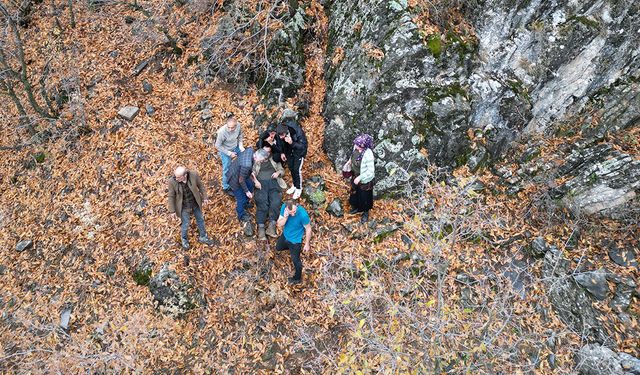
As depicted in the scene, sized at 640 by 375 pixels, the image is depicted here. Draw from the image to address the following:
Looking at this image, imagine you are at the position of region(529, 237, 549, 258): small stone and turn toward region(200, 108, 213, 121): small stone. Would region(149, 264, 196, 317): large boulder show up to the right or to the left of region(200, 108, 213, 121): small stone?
left

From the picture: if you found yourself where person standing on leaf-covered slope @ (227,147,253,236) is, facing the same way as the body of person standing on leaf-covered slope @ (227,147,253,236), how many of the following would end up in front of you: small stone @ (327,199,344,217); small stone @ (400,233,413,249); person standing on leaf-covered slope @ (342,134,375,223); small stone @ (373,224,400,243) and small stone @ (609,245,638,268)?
5

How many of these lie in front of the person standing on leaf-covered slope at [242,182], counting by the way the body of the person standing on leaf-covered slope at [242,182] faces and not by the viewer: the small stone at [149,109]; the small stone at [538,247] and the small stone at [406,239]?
2

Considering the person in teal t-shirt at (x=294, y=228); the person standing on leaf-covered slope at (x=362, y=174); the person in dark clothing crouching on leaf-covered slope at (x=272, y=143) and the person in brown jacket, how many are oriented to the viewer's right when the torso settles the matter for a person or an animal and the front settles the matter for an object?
0

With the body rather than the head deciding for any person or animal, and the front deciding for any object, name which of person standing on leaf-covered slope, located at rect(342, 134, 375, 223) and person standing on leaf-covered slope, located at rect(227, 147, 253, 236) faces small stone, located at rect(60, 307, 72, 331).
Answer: person standing on leaf-covered slope, located at rect(342, 134, 375, 223)

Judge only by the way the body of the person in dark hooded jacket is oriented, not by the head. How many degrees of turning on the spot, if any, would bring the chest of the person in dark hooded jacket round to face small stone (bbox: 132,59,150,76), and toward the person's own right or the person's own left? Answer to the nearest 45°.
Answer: approximately 90° to the person's own right

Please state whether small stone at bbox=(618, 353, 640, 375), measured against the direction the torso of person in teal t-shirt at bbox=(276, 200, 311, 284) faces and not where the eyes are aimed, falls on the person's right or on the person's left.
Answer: on the person's left

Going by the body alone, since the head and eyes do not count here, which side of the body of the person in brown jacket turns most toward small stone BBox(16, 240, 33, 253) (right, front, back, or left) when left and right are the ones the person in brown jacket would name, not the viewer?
right

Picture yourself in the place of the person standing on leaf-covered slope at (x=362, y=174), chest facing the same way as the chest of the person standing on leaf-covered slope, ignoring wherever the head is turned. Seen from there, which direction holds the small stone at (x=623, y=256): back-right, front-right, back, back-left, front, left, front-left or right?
back-left

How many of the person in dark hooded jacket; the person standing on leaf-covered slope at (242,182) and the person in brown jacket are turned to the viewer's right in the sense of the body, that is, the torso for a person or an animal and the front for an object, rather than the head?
1

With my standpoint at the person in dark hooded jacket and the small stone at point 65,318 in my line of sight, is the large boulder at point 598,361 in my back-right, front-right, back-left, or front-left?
back-left

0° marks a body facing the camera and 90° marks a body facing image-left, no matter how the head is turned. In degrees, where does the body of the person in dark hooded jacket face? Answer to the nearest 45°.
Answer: approximately 45°

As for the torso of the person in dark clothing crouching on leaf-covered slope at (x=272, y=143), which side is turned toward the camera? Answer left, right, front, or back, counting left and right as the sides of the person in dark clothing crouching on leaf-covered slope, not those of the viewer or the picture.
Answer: front

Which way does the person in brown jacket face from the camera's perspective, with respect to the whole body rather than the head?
toward the camera

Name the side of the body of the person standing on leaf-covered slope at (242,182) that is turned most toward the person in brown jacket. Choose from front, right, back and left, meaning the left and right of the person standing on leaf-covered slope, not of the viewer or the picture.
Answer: back

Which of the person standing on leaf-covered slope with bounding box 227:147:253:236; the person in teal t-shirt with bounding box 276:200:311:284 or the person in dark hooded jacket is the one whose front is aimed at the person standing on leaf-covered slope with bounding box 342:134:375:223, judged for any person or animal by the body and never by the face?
the person standing on leaf-covered slope with bounding box 227:147:253:236

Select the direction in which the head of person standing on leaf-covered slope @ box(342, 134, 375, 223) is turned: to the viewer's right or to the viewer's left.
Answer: to the viewer's left

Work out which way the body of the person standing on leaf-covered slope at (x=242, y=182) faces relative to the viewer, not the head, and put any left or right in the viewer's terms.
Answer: facing to the right of the viewer

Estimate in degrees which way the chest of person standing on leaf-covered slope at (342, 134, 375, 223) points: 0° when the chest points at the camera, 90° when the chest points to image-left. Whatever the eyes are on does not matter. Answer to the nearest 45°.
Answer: approximately 45°
